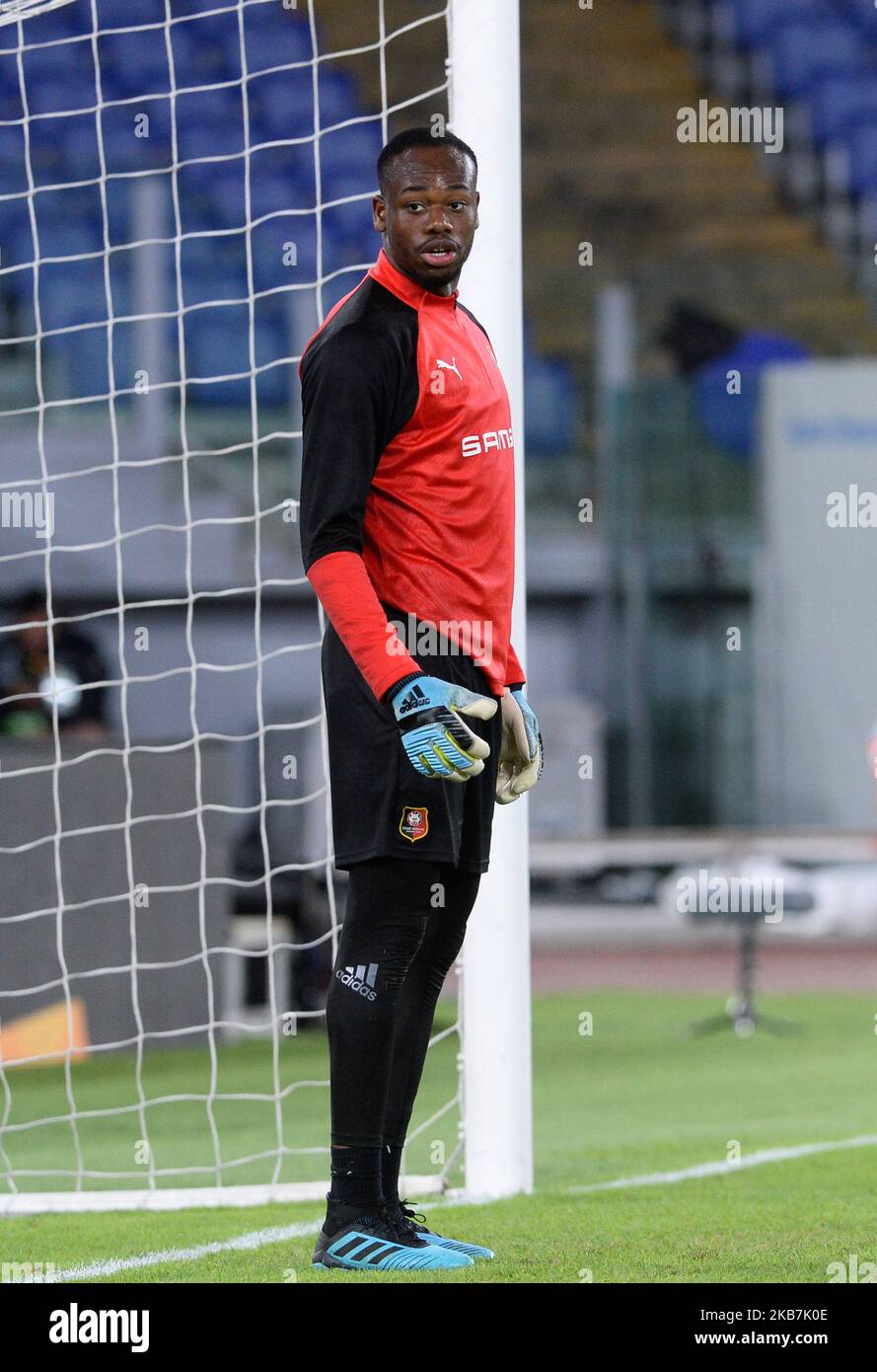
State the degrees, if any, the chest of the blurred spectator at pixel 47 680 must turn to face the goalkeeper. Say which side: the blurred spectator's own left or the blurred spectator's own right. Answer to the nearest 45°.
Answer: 0° — they already face them

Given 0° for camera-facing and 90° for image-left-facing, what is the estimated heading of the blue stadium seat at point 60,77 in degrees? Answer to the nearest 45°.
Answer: approximately 0°

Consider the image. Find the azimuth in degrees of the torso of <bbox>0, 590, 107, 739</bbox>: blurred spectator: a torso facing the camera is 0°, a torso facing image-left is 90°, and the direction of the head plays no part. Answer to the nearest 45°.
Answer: approximately 0°

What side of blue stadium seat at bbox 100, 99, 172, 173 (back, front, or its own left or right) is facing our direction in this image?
front

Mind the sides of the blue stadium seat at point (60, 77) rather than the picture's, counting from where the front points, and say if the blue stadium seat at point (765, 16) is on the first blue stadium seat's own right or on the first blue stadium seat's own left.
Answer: on the first blue stadium seat's own left

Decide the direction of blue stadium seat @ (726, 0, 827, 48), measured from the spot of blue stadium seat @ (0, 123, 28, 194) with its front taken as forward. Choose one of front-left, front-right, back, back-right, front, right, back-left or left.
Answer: left

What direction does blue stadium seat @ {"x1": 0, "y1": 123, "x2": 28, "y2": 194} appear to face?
toward the camera

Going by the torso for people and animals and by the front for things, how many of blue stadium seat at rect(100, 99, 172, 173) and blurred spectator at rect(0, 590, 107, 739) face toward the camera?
2

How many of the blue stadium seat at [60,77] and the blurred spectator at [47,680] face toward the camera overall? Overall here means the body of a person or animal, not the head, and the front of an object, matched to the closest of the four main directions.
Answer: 2

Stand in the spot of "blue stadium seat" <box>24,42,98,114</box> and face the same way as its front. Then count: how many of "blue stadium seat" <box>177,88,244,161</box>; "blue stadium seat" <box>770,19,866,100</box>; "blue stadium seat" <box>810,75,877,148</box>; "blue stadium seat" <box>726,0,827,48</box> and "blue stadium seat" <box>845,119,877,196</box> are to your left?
5
